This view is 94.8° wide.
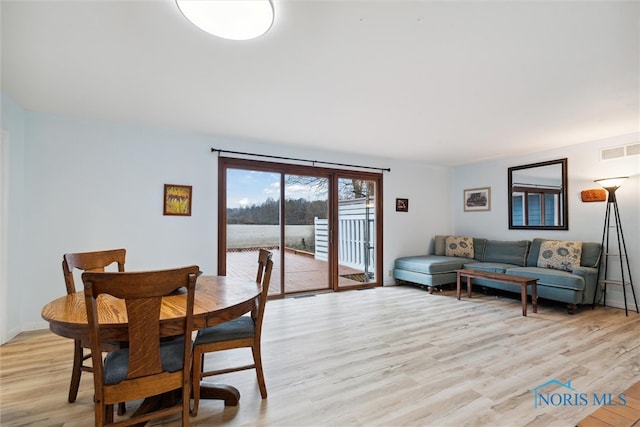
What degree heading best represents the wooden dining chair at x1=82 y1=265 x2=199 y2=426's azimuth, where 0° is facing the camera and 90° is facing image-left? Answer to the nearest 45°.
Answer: approximately 180°

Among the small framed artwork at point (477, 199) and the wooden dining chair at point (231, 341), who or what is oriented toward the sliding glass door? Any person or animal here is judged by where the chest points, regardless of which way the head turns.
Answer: the small framed artwork

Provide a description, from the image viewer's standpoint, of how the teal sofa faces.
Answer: facing the viewer and to the left of the viewer

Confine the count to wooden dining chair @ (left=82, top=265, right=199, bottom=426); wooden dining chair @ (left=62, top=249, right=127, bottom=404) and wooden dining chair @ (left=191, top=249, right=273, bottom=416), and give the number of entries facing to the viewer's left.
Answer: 1

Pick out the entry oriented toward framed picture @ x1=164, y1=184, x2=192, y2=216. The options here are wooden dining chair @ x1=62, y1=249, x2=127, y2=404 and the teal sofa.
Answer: the teal sofa

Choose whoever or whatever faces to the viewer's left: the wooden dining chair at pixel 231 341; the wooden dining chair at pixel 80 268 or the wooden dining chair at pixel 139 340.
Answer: the wooden dining chair at pixel 231 341

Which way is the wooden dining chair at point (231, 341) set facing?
to the viewer's left

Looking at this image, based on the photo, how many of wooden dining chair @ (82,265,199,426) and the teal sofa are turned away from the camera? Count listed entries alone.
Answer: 1

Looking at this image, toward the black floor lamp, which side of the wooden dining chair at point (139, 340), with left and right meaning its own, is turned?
right

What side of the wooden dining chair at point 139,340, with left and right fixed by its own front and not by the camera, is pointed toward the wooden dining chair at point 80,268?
front

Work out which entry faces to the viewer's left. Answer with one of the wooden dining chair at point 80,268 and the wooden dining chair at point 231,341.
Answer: the wooden dining chair at point 231,341

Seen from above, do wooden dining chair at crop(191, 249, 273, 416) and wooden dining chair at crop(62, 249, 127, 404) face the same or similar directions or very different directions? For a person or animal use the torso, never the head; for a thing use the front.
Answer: very different directions

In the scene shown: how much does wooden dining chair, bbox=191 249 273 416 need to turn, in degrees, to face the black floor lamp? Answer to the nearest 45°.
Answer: approximately 180°

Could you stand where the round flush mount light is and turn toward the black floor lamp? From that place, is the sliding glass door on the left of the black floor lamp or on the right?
left

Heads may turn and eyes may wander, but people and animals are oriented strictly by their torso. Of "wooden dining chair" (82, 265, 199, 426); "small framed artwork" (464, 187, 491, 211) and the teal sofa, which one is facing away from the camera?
the wooden dining chair

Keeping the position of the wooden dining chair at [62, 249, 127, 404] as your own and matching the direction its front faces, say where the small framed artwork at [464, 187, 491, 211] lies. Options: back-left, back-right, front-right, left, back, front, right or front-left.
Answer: front-left
